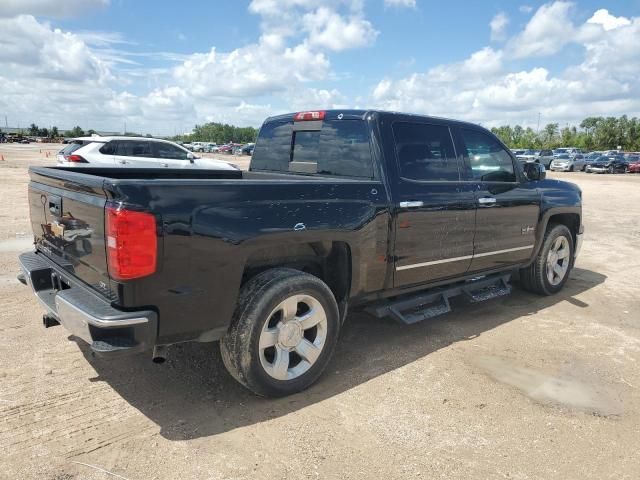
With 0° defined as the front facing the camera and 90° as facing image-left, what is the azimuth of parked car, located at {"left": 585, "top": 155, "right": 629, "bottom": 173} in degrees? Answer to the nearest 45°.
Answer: approximately 45°

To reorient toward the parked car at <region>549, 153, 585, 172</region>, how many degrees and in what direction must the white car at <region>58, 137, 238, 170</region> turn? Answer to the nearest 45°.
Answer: approximately 45° to its left

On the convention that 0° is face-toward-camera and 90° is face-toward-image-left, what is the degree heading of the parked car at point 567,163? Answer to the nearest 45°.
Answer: approximately 45°

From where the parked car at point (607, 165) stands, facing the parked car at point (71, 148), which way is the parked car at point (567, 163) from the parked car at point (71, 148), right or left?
right

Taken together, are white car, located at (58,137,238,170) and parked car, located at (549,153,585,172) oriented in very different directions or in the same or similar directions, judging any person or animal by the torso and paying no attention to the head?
very different directions

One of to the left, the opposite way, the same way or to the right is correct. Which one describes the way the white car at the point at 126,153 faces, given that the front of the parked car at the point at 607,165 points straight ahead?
the opposite way

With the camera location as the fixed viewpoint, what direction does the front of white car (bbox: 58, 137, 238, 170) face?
facing to the right of the viewer

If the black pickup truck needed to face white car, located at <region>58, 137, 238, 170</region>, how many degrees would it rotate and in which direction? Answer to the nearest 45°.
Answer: approximately 90° to its left

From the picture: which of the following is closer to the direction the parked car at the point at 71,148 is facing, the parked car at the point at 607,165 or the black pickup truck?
the parked car

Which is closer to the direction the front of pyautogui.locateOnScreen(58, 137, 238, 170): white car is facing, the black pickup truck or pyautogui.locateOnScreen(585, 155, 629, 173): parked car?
the parked car
